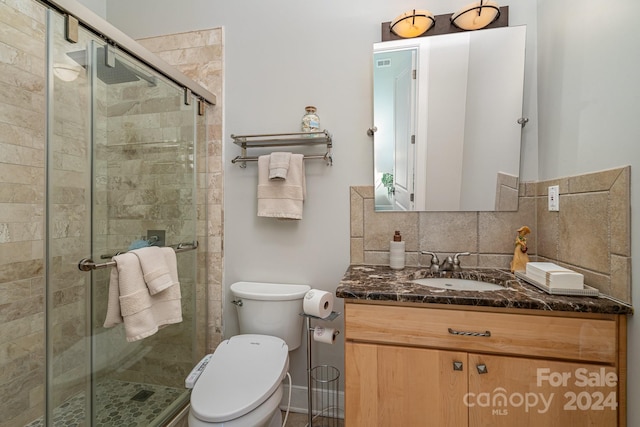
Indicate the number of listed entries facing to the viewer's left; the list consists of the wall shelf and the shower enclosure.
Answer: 0

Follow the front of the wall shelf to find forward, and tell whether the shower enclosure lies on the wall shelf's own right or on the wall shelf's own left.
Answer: on the wall shelf's own right

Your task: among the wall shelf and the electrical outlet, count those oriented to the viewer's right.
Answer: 0

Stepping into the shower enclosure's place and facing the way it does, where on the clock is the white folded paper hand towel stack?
The white folded paper hand towel stack is roughly at 12 o'clock from the shower enclosure.

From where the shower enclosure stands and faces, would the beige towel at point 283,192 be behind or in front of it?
in front

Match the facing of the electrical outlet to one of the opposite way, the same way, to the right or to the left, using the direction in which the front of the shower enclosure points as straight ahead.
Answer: the opposite way

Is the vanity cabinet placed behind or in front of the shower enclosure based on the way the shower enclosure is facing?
in front

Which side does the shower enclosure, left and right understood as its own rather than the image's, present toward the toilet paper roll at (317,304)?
front

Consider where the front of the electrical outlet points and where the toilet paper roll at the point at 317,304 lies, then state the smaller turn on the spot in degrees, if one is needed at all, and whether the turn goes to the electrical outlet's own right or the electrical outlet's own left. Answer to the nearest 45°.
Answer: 0° — it already faces it

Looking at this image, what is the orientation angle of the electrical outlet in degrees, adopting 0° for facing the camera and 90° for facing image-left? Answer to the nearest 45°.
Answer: approximately 45°

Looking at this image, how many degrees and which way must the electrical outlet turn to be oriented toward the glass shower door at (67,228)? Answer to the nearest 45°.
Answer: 0° — it already faces it

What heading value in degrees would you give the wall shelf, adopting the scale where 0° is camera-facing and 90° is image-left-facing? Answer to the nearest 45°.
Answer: approximately 0°

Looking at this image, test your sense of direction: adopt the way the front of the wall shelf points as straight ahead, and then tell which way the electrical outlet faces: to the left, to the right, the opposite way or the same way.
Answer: to the right

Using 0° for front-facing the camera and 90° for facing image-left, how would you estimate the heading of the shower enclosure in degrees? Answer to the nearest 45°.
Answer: approximately 315°

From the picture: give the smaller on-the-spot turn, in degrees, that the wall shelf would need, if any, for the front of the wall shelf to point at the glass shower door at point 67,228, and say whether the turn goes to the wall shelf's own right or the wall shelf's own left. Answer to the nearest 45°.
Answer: approximately 45° to the wall shelf's own right

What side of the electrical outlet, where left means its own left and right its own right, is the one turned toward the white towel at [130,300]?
front
